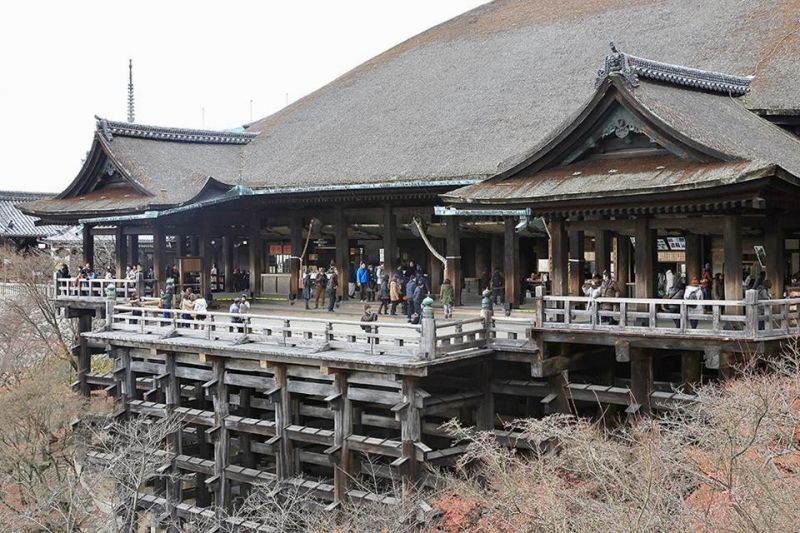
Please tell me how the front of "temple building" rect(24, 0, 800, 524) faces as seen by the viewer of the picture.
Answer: facing the viewer and to the left of the viewer
